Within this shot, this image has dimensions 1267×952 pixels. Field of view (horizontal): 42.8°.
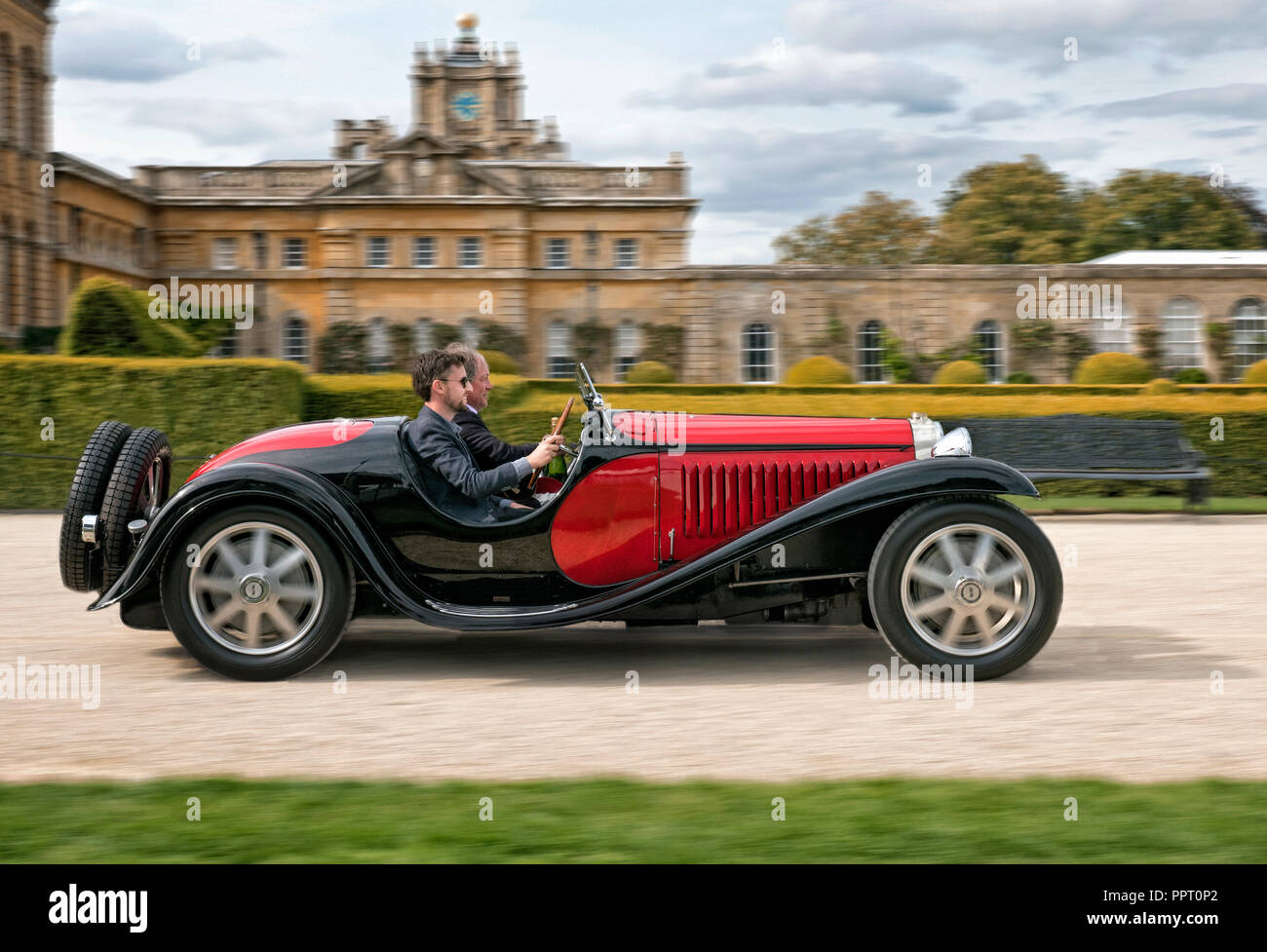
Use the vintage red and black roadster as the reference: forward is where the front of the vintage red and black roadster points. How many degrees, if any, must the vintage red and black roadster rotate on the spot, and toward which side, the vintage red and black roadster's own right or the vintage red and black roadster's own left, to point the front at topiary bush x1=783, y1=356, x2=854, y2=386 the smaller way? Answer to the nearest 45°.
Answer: approximately 90° to the vintage red and black roadster's own left

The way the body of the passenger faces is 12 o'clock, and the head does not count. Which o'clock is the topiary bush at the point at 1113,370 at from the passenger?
The topiary bush is roughly at 10 o'clock from the passenger.

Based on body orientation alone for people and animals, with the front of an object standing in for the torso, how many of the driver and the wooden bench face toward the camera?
1

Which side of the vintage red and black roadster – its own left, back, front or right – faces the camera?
right

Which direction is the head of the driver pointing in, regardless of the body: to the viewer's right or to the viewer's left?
to the viewer's right

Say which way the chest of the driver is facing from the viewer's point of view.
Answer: to the viewer's right

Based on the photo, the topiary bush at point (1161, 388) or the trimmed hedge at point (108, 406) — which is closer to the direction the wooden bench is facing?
the trimmed hedge

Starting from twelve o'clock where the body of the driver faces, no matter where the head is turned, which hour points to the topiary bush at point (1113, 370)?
The topiary bush is roughly at 10 o'clock from the driver.

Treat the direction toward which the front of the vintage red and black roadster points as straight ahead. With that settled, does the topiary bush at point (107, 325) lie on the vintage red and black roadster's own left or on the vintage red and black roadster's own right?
on the vintage red and black roadster's own left

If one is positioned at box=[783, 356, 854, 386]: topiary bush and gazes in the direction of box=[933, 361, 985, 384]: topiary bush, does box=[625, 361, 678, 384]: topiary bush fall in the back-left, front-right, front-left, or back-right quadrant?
back-left

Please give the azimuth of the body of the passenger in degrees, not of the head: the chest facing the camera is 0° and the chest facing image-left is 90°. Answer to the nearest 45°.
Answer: approximately 270°

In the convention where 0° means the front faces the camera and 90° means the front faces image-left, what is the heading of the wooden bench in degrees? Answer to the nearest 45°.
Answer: approximately 0°
